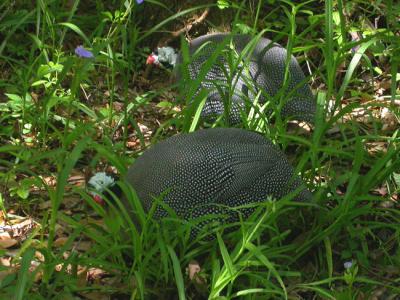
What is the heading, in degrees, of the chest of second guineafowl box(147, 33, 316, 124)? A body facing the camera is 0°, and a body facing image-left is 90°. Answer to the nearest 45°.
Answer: approximately 90°

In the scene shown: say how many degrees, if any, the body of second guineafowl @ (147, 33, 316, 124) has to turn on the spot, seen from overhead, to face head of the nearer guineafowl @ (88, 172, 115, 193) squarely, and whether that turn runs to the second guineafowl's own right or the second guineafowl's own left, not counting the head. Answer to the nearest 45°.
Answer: approximately 45° to the second guineafowl's own left
